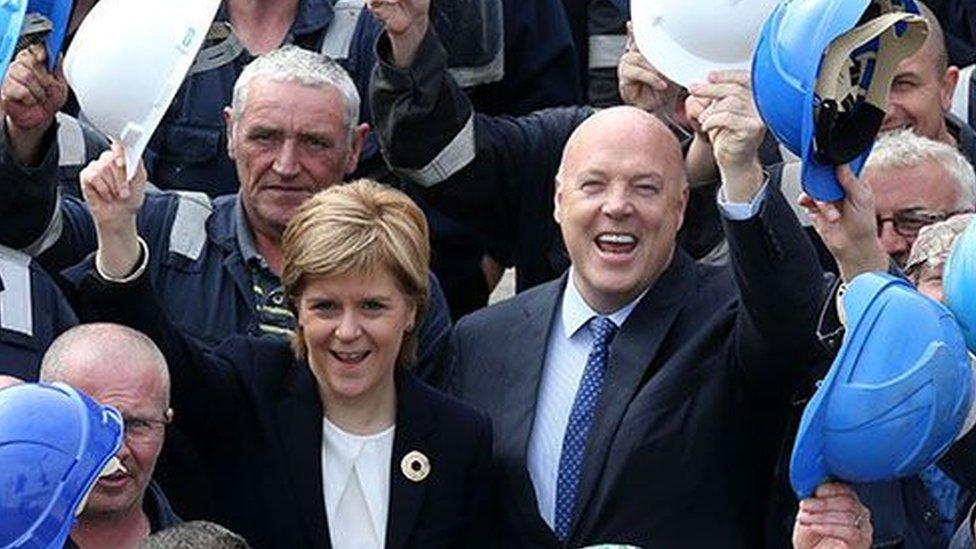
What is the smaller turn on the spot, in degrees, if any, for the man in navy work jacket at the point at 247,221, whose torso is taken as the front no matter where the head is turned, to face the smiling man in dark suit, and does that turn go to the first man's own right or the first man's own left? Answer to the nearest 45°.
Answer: approximately 45° to the first man's own left

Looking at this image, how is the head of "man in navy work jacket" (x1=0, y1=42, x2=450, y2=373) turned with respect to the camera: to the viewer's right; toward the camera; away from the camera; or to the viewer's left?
toward the camera

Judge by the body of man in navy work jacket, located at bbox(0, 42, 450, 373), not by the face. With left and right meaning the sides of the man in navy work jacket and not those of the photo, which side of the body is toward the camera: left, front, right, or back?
front

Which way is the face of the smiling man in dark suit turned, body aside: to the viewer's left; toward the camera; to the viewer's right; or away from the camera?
toward the camera
